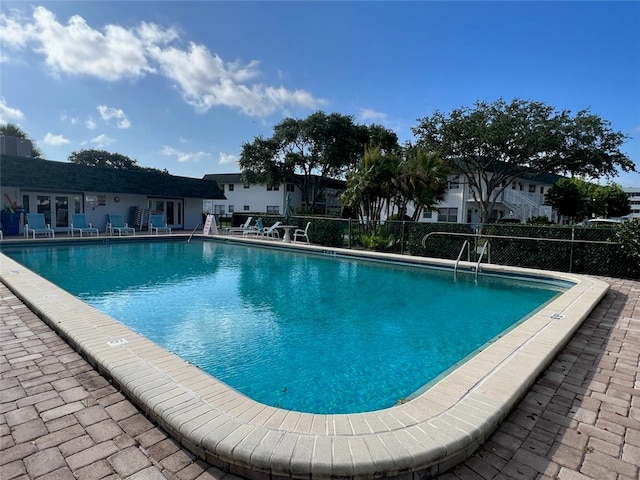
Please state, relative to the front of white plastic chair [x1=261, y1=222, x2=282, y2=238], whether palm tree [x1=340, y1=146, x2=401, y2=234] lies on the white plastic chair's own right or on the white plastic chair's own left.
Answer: on the white plastic chair's own left

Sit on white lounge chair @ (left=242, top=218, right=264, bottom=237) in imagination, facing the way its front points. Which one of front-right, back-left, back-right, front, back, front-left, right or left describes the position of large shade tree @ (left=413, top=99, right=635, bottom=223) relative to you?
back-left

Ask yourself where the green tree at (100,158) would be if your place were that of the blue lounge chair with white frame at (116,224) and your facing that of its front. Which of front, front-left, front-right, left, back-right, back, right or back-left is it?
back-left

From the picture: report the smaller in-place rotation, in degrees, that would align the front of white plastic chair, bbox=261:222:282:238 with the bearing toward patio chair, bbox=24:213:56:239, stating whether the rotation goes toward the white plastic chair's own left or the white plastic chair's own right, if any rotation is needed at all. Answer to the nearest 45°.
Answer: approximately 45° to the white plastic chair's own right

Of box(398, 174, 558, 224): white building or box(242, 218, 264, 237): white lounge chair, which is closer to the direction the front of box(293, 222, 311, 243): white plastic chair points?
the white lounge chair

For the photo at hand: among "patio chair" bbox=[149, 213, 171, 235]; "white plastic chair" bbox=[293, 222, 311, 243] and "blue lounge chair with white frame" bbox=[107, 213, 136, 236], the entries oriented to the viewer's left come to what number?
1

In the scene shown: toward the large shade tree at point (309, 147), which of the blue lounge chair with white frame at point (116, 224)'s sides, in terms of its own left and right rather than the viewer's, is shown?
left

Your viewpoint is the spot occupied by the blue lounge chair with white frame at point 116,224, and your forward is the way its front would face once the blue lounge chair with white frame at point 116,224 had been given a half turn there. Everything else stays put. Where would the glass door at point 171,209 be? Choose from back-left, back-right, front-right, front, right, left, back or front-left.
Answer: right

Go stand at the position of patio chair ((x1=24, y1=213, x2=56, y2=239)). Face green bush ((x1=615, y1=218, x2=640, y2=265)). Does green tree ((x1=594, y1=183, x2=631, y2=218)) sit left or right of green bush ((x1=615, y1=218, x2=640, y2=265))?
left

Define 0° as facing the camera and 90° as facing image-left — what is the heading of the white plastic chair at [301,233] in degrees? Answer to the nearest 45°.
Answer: approximately 90°

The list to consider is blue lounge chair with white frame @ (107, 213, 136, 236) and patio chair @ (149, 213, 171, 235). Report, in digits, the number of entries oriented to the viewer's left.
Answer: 0

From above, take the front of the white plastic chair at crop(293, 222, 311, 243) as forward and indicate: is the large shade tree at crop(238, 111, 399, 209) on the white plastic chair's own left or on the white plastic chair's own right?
on the white plastic chair's own right

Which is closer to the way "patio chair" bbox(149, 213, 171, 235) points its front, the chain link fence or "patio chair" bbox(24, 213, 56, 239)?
the chain link fence

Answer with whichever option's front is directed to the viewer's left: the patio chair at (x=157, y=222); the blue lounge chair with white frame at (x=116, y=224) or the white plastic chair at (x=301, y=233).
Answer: the white plastic chair

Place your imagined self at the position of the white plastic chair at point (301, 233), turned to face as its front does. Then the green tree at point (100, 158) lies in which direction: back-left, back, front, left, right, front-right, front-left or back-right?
front-right

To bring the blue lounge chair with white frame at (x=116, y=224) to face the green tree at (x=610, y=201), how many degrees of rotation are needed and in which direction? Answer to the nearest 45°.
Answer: approximately 45° to its left
